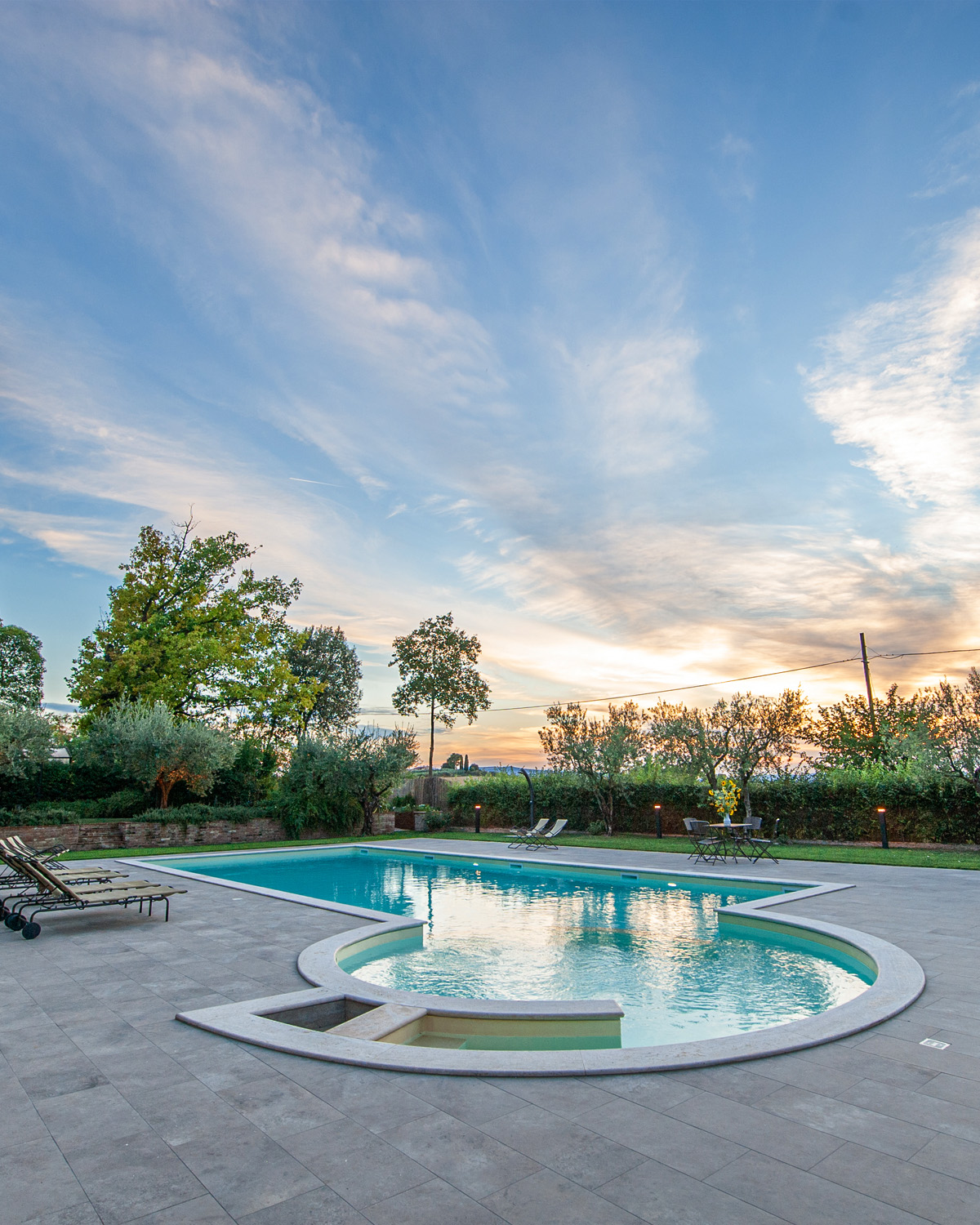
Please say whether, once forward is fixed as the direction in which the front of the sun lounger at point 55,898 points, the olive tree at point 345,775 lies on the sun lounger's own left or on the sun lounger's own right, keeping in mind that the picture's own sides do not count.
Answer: on the sun lounger's own left

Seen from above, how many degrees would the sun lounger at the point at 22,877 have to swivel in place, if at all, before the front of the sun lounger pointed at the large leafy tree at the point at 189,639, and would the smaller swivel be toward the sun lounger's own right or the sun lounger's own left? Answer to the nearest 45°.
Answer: approximately 90° to the sun lounger's own left

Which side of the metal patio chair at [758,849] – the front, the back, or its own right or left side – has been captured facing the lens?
left

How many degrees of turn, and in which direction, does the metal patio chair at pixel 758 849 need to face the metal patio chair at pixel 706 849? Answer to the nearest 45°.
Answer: approximately 45° to its left

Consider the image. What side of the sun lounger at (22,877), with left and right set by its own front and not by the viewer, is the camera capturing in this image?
right

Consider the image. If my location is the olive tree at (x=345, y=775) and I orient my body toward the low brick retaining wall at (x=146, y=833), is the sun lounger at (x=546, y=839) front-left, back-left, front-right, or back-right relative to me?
back-left

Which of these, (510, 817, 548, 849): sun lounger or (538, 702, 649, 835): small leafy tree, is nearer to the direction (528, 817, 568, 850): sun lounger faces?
the sun lounger

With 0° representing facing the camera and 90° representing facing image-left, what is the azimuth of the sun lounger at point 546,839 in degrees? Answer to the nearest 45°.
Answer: approximately 45°

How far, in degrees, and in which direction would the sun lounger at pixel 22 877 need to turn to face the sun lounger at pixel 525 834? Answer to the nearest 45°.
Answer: approximately 45° to its left

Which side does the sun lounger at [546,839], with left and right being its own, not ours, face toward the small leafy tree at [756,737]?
back

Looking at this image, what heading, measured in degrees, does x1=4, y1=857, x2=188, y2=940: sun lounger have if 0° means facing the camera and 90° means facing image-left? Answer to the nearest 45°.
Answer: approximately 270°
